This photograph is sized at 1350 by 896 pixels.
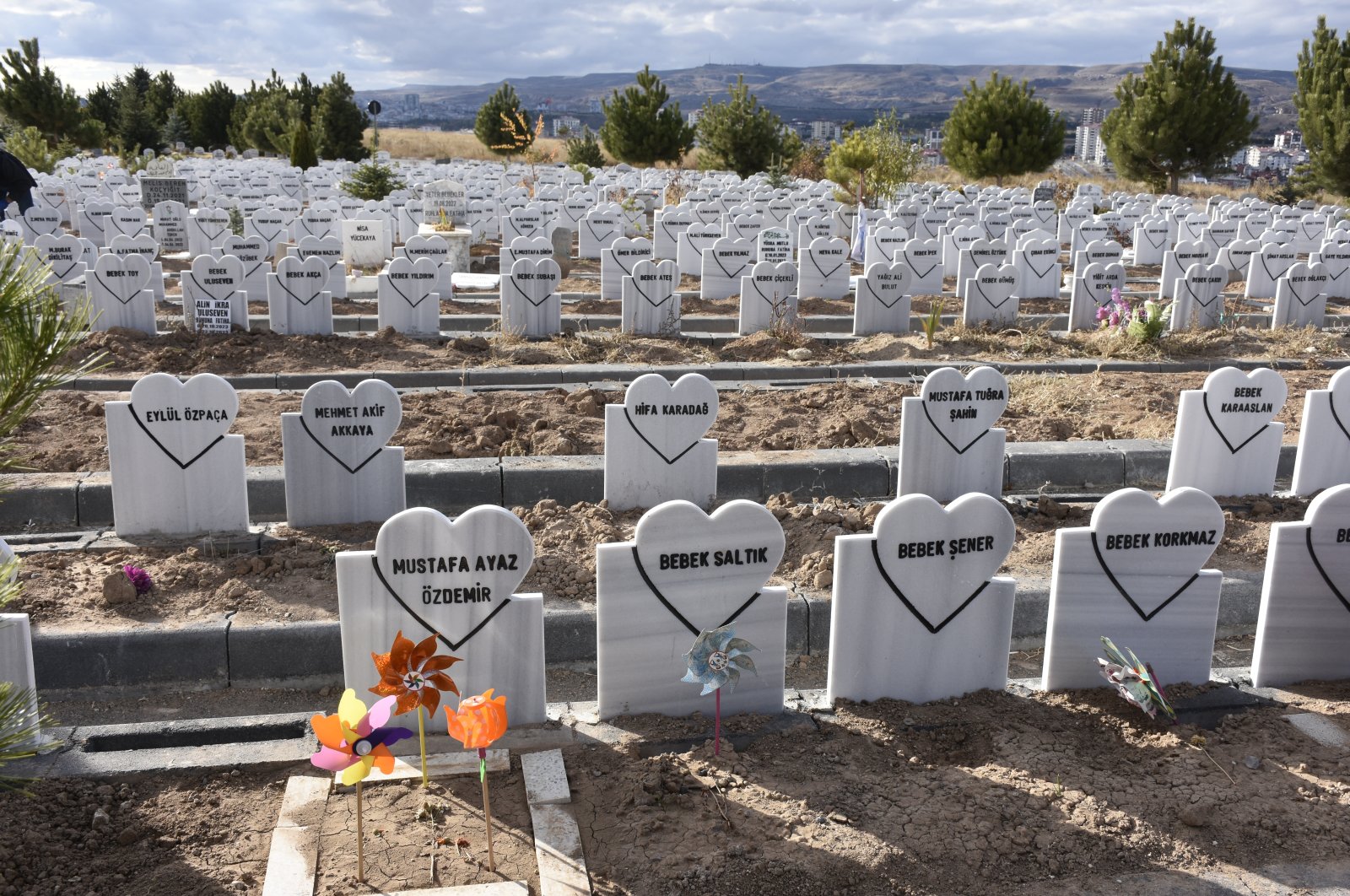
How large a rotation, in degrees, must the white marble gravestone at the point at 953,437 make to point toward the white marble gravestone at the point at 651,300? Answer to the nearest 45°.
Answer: approximately 135° to its right

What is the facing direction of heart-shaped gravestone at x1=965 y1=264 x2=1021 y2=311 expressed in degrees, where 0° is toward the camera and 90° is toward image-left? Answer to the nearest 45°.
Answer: approximately 0°

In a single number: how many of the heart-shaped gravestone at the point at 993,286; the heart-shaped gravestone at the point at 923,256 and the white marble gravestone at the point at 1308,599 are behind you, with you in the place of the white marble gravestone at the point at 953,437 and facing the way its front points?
2

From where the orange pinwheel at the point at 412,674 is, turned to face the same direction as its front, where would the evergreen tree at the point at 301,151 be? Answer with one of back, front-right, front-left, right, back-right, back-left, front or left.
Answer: back

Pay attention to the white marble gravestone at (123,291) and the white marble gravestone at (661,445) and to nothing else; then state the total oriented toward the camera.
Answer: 2

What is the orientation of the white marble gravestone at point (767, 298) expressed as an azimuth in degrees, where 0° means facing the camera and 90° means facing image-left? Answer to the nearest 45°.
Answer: approximately 0°

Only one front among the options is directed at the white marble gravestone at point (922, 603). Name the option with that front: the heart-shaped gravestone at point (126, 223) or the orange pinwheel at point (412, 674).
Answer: the heart-shaped gravestone

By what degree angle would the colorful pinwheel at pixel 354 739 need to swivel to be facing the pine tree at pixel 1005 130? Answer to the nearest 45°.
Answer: approximately 135° to its left

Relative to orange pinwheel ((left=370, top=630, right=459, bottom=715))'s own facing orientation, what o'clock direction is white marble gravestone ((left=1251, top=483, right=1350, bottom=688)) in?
The white marble gravestone is roughly at 9 o'clock from the orange pinwheel.
